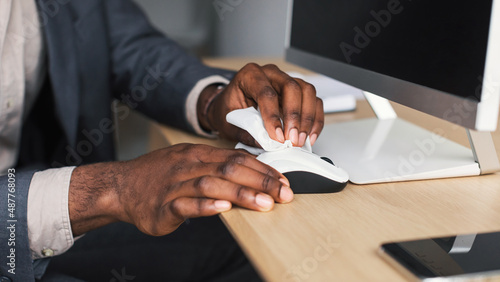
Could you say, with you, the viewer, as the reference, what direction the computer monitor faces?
facing the viewer and to the left of the viewer

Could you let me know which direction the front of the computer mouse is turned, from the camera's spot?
facing to the right of the viewer
